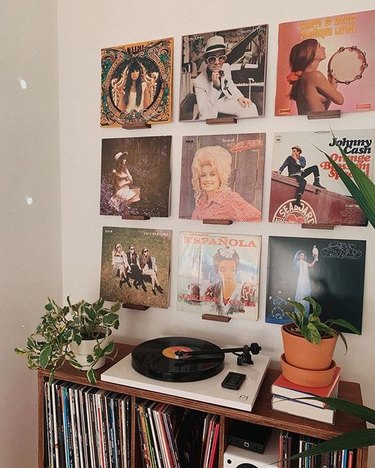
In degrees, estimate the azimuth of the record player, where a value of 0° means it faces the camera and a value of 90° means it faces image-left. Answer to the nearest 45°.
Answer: approximately 45°

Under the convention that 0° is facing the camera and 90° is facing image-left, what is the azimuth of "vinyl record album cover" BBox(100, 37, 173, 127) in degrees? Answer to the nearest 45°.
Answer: approximately 45°
